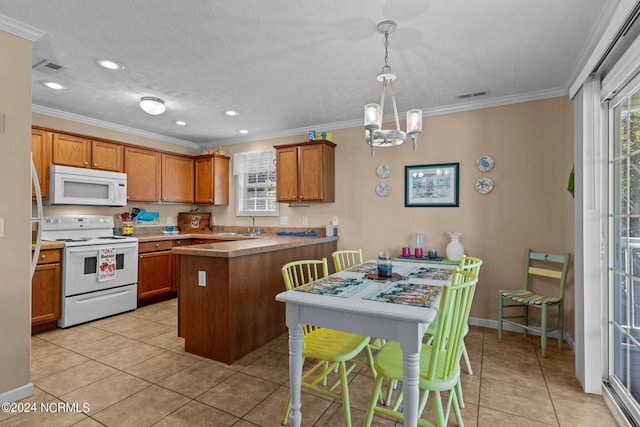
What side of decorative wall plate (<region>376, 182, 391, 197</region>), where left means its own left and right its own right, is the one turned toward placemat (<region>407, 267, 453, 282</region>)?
front

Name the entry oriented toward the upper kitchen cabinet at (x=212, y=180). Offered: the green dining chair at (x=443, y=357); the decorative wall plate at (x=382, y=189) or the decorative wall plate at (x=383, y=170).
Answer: the green dining chair

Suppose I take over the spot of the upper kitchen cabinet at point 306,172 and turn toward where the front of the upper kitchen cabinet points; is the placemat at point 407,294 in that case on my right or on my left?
on my left

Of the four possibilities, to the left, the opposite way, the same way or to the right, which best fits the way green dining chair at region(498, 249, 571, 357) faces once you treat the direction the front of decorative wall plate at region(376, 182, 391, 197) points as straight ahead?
to the right

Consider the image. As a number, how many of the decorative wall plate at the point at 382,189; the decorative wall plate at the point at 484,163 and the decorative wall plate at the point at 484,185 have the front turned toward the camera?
3

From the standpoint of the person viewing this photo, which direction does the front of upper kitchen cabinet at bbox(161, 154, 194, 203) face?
facing the viewer and to the right of the viewer

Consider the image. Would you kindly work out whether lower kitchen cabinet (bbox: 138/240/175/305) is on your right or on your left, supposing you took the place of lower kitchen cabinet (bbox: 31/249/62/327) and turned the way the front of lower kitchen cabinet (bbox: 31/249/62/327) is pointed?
on your left

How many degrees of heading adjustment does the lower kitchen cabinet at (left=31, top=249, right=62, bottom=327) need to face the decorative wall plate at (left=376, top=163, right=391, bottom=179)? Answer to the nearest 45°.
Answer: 0° — it already faces it

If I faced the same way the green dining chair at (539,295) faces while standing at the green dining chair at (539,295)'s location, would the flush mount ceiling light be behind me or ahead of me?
ahead

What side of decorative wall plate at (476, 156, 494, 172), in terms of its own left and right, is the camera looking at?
front

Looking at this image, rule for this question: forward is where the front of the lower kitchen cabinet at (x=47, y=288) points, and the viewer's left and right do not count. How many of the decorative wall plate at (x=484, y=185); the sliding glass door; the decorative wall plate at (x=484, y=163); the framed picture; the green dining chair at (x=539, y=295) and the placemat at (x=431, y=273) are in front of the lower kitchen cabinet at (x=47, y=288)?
6

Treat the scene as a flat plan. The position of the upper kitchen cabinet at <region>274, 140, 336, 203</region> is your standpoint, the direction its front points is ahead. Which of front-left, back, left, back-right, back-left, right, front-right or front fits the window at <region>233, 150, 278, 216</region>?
right
